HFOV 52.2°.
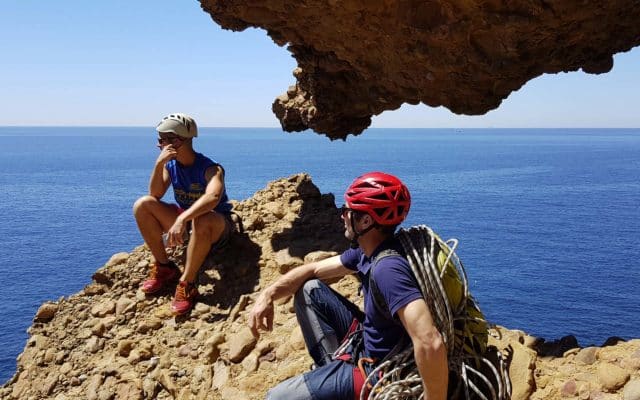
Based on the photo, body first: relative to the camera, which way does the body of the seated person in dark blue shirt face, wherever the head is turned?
to the viewer's left

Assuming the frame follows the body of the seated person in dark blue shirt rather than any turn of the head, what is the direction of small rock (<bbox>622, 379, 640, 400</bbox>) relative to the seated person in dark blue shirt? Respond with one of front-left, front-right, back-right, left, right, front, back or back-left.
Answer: back

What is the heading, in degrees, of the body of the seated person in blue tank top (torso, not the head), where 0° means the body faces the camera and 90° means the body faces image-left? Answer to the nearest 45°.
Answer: approximately 45°

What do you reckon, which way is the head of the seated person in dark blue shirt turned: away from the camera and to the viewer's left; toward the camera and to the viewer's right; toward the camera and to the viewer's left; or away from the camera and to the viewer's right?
away from the camera and to the viewer's left

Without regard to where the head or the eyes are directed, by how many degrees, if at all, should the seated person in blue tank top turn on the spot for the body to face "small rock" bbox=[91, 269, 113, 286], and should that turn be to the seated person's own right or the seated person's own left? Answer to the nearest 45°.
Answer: approximately 90° to the seated person's own right
